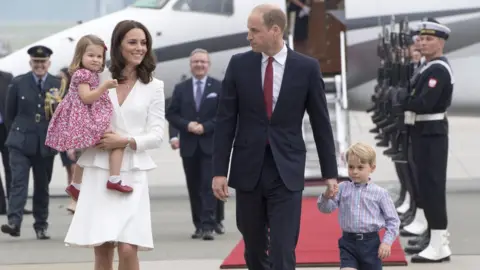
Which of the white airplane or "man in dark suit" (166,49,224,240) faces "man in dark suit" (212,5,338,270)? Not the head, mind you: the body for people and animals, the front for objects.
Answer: "man in dark suit" (166,49,224,240)

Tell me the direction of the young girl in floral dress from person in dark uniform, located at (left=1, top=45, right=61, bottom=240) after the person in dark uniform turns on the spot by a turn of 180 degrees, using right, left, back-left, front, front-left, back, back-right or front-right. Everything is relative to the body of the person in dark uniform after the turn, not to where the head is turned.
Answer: back

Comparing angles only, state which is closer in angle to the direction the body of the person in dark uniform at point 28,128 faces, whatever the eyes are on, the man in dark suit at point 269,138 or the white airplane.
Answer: the man in dark suit

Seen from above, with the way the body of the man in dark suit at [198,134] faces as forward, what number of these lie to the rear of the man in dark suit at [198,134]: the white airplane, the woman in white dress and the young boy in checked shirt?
1

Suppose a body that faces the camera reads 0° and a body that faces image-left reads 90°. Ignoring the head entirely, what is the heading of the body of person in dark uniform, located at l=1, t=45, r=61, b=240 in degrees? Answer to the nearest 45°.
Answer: approximately 0°

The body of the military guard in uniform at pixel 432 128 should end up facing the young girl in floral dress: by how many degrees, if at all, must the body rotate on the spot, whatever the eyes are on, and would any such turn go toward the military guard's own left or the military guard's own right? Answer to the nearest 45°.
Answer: approximately 45° to the military guard's own left

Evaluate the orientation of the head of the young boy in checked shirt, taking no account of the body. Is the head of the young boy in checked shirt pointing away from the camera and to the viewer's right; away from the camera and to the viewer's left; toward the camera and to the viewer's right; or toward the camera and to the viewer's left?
toward the camera and to the viewer's left

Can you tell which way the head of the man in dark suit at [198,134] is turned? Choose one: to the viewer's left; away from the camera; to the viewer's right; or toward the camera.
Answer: toward the camera

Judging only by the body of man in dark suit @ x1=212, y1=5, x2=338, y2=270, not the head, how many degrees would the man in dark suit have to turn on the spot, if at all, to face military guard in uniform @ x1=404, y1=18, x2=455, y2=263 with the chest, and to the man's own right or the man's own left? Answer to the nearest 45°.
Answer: approximately 135° to the man's own left

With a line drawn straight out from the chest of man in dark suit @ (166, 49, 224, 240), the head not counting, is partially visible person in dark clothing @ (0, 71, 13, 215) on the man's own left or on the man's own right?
on the man's own right

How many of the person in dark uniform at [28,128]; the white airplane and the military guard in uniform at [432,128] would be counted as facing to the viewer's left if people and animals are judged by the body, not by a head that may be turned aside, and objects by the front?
2

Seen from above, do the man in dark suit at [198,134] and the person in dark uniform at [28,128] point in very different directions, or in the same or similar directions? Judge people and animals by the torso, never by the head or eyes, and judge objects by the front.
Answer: same or similar directions

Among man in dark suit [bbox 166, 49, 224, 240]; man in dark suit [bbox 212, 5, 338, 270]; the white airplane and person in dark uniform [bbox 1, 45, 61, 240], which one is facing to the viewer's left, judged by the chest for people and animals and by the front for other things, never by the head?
the white airplane

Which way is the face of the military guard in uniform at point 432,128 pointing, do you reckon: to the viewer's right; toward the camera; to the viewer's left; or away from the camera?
to the viewer's left

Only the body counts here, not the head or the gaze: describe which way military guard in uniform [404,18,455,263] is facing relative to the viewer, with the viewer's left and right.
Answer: facing to the left of the viewer
